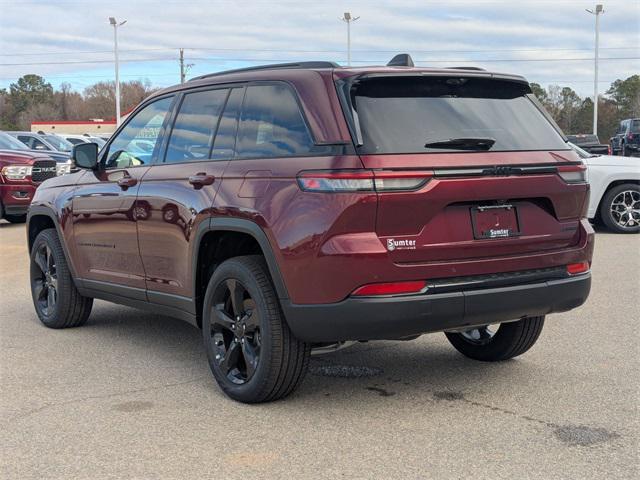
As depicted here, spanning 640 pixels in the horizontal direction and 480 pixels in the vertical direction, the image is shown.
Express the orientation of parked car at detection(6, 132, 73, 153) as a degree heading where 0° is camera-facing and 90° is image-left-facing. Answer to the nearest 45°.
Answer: approximately 315°

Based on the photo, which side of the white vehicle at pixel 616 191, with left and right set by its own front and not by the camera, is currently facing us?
right

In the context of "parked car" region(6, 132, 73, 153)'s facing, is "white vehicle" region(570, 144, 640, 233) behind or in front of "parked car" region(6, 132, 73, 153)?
in front

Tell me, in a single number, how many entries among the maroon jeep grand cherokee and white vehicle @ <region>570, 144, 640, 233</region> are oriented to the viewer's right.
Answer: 1

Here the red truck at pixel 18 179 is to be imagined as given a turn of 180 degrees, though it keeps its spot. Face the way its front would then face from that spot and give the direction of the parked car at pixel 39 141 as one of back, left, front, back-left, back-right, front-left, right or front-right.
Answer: front-right

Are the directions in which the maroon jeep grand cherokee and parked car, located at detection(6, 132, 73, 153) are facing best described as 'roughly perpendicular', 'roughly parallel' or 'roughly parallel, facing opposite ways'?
roughly parallel, facing opposite ways

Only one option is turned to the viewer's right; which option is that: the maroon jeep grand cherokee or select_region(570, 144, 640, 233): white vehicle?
the white vehicle

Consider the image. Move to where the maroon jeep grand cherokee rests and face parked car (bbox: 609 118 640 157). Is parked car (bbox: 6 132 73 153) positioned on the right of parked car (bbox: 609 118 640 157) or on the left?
left

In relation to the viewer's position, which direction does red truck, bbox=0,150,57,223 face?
facing the viewer and to the right of the viewer

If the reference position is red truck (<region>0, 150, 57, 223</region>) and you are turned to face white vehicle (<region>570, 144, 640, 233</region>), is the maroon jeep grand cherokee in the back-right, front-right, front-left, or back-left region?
front-right

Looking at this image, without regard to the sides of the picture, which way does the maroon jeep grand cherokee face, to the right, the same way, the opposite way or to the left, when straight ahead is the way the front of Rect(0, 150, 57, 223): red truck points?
the opposite way

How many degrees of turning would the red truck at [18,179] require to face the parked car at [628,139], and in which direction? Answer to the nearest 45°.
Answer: approximately 90° to its left

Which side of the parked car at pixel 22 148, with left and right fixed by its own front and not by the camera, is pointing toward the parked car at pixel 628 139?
left

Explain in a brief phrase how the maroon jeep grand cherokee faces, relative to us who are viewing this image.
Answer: facing away from the viewer and to the left of the viewer

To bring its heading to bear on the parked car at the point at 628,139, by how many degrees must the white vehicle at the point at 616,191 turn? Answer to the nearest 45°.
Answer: approximately 90° to its left

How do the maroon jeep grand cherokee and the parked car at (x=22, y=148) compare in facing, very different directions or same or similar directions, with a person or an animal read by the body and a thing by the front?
very different directions
